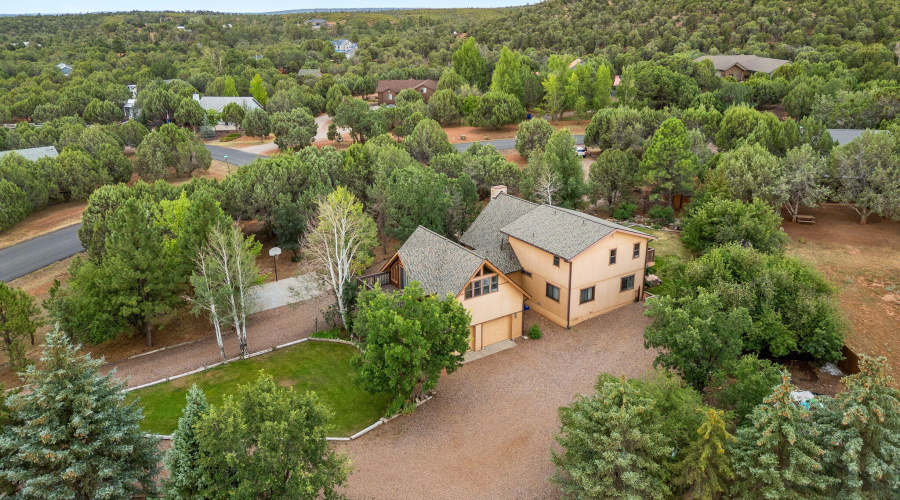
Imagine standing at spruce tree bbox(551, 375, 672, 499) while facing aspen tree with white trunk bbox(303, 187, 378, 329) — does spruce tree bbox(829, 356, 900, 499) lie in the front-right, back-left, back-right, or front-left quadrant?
back-right

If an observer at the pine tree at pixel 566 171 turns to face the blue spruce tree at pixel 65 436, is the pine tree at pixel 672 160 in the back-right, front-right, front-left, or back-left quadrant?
back-left

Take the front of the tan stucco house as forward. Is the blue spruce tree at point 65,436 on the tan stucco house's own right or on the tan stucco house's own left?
on the tan stucco house's own right

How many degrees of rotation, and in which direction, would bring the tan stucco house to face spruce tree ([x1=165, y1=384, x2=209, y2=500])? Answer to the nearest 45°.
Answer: approximately 90° to its right

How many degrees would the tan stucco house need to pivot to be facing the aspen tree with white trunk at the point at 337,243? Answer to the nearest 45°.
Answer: approximately 135° to its right

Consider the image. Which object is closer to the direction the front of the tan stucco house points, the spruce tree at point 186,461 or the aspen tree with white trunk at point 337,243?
the spruce tree

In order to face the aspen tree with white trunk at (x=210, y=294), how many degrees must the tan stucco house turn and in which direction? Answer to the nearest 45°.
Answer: approximately 135° to its right

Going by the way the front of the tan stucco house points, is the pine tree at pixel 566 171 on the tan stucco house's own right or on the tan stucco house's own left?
on the tan stucco house's own left
